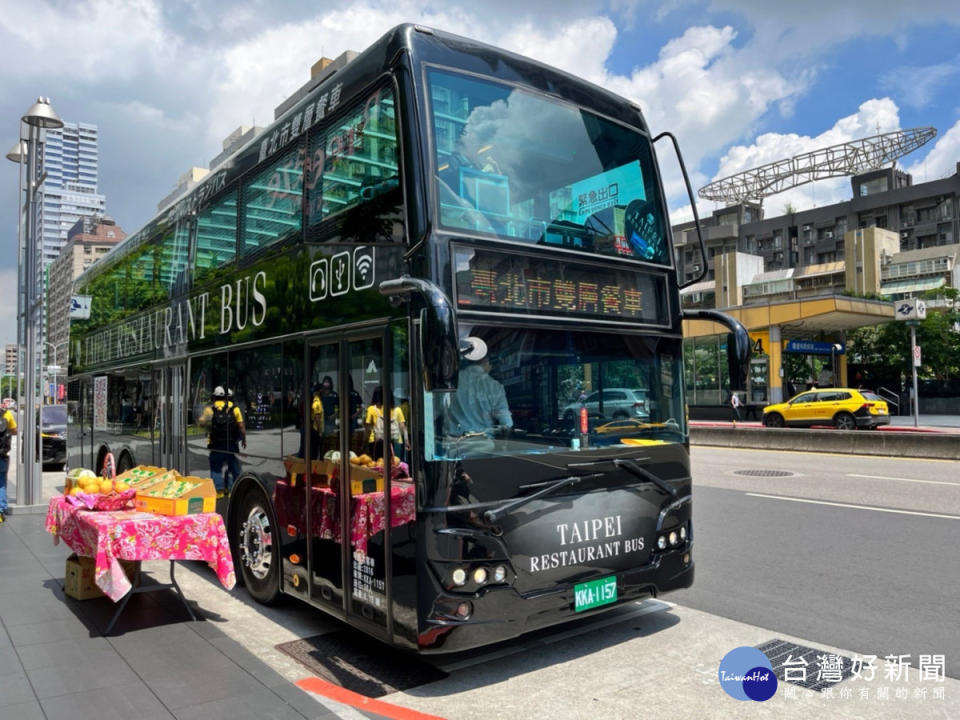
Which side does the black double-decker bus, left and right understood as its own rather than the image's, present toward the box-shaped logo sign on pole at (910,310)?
left

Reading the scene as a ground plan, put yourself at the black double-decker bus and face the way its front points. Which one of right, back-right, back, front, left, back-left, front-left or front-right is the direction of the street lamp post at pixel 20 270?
back

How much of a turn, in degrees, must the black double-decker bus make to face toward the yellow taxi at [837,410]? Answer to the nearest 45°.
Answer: approximately 90° to its left
